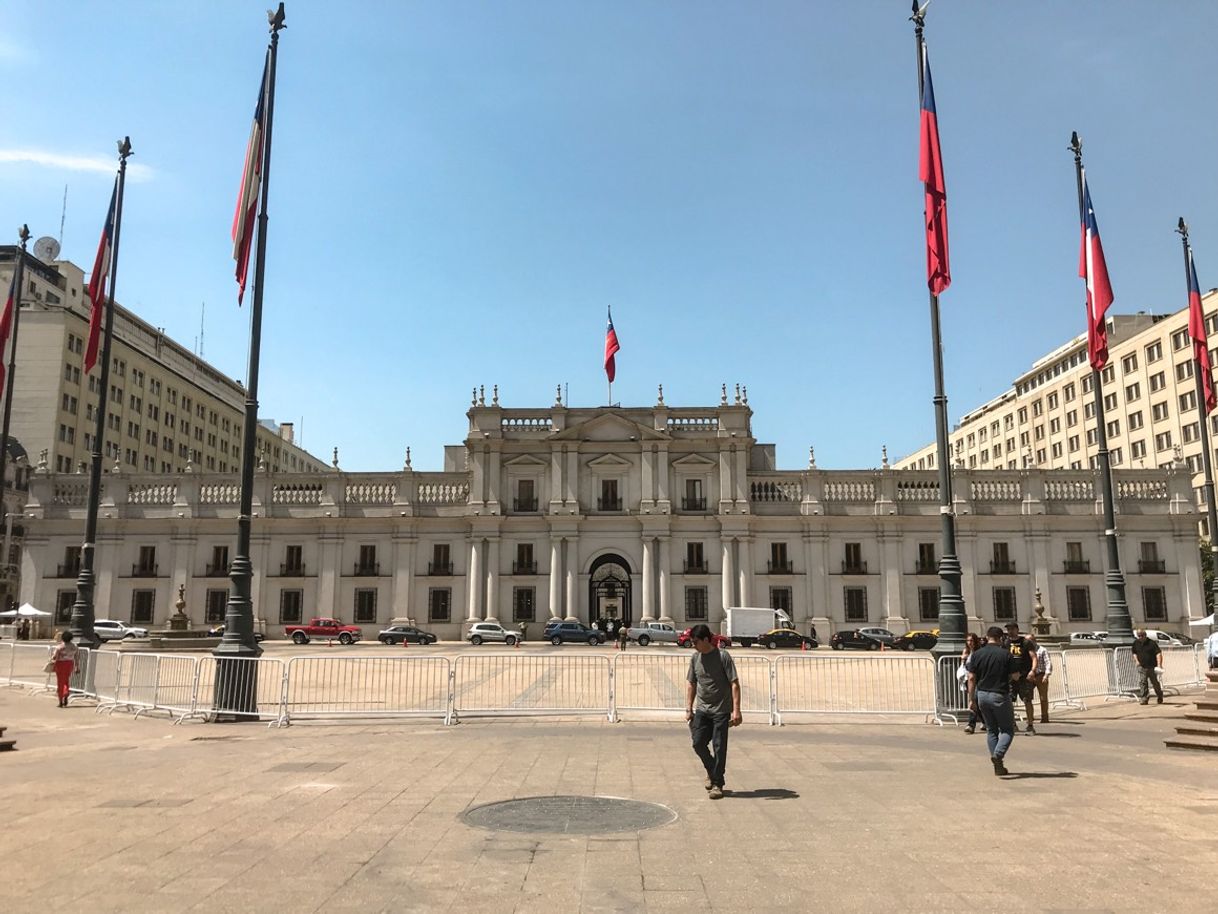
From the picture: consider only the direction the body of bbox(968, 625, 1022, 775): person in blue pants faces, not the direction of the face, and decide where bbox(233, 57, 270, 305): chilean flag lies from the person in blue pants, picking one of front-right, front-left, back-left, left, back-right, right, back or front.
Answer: left

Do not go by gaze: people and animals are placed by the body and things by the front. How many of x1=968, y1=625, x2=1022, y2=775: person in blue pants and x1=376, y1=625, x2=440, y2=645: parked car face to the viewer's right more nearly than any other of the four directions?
1

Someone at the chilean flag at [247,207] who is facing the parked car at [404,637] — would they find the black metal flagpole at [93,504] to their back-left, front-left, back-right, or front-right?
front-left

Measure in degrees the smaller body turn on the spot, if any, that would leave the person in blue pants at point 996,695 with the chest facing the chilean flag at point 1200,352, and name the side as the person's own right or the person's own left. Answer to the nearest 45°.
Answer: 0° — they already face it

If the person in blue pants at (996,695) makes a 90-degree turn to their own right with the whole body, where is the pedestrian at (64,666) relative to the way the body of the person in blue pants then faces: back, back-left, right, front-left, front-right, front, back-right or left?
back

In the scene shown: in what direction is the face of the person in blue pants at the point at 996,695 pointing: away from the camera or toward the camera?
away from the camera

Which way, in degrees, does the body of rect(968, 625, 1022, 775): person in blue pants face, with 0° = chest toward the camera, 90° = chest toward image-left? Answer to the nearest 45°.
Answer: approximately 180°

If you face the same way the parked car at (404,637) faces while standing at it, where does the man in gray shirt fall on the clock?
The man in gray shirt is roughly at 3 o'clock from the parked car.

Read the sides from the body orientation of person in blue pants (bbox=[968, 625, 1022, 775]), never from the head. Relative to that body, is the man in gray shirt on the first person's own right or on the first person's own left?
on the first person's own left

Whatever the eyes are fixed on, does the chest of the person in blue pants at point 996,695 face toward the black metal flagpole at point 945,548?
yes

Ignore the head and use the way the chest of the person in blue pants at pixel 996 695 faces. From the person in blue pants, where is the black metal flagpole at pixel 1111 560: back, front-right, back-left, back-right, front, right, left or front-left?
front

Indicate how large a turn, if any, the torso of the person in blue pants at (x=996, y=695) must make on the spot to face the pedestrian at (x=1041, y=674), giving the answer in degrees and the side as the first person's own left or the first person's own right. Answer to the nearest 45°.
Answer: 0° — they already face them
